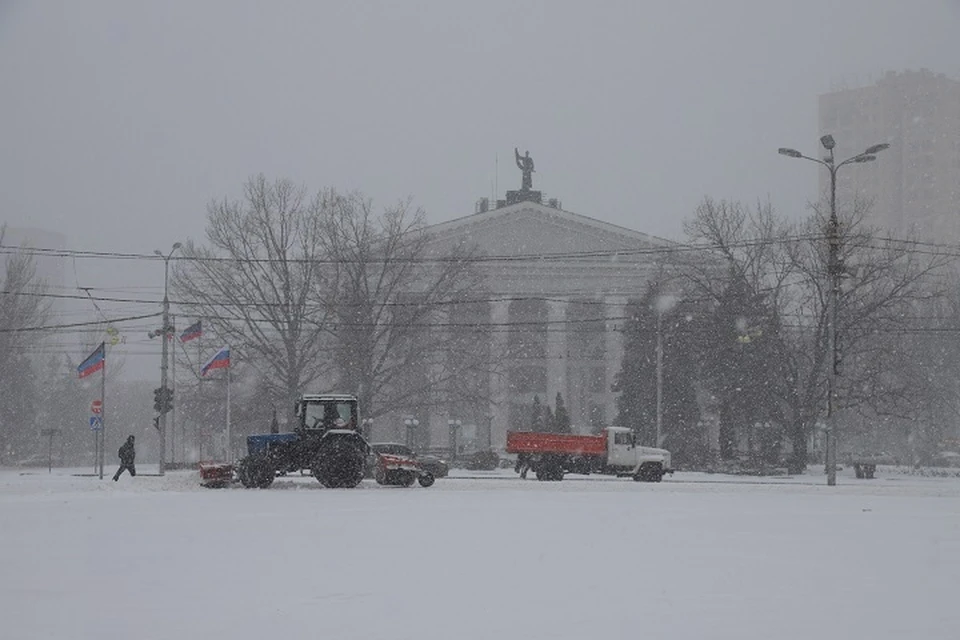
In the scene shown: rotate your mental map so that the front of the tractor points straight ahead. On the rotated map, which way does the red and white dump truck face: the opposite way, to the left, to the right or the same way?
the opposite way

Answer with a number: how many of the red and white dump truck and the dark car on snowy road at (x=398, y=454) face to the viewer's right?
2

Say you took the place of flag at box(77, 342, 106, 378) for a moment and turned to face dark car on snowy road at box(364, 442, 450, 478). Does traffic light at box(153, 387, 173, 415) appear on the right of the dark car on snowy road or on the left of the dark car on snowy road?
left

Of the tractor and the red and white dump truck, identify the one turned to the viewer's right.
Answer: the red and white dump truck

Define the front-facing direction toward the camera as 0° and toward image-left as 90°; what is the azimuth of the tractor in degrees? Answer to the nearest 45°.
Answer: approximately 90°

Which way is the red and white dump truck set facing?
to the viewer's right

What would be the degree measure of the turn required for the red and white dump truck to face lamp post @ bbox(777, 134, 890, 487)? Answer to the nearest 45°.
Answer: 0° — it already faces it

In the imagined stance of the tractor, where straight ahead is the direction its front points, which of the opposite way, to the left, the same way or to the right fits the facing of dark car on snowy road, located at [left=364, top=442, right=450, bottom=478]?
the opposite way

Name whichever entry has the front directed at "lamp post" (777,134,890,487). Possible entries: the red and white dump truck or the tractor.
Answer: the red and white dump truck

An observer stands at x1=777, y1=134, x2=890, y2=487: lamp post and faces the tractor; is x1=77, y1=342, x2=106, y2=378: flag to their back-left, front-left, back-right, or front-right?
front-right

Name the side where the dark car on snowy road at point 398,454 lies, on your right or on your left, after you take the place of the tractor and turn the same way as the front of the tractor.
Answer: on your right

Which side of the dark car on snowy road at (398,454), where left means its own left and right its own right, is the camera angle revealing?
right

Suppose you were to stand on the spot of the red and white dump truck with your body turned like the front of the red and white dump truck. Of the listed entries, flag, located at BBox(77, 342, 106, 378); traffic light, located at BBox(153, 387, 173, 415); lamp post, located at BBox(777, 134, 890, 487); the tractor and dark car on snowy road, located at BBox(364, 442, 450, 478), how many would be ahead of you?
1
